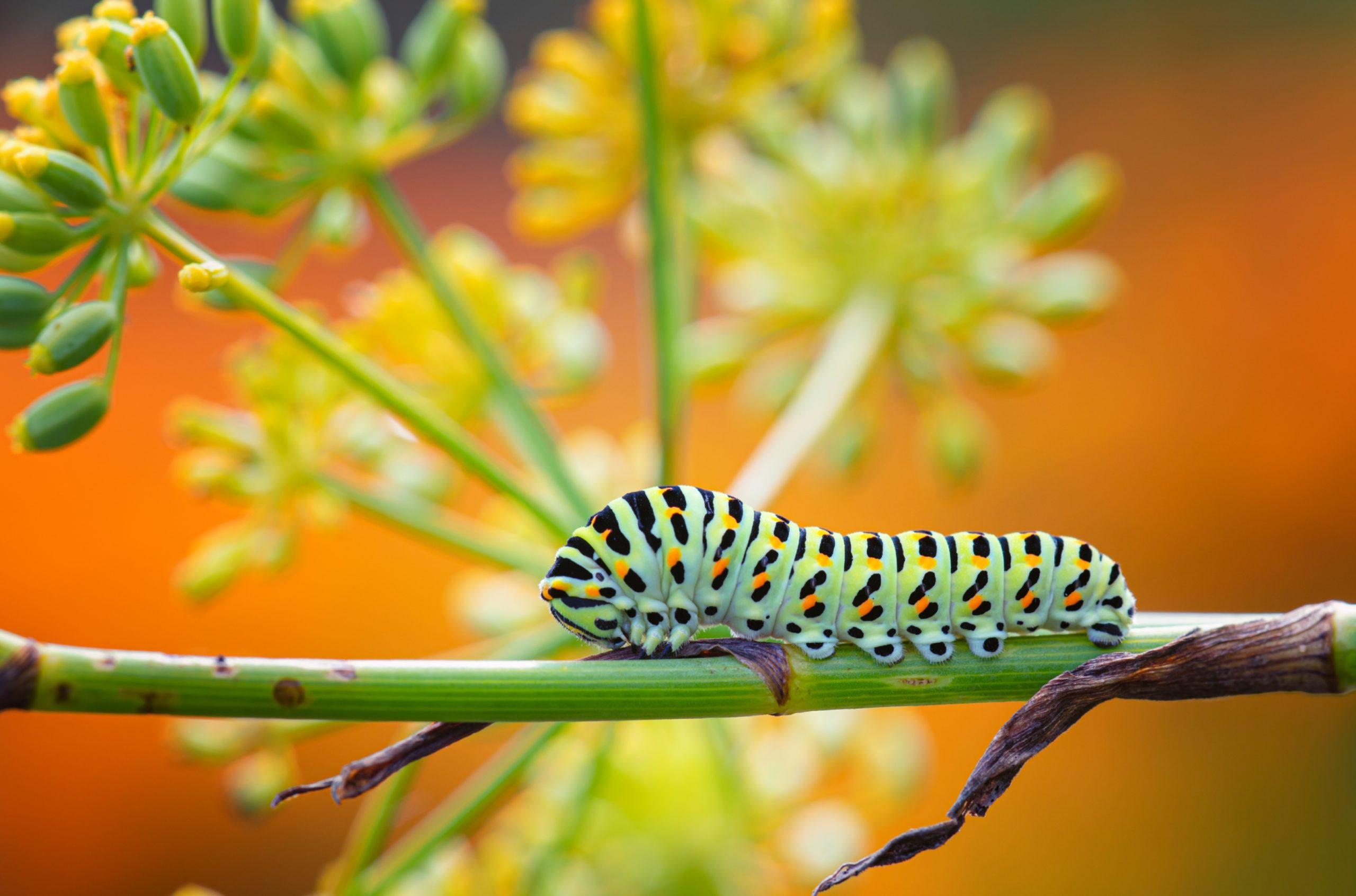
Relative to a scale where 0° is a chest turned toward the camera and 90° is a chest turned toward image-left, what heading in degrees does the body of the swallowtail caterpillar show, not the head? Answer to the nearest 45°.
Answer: approximately 90°

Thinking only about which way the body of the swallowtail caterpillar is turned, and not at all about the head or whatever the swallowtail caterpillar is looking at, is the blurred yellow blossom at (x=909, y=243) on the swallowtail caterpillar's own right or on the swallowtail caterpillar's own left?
on the swallowtail caterpillar's own right

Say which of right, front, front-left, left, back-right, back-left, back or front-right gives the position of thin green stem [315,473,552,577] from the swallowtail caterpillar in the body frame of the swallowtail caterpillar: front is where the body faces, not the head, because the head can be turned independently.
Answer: front-right

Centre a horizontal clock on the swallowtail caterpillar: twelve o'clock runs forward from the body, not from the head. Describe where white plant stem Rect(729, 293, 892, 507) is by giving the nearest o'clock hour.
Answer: The white plant stem is roughly at 3 o'clock from the swallowtail caterpillar.
